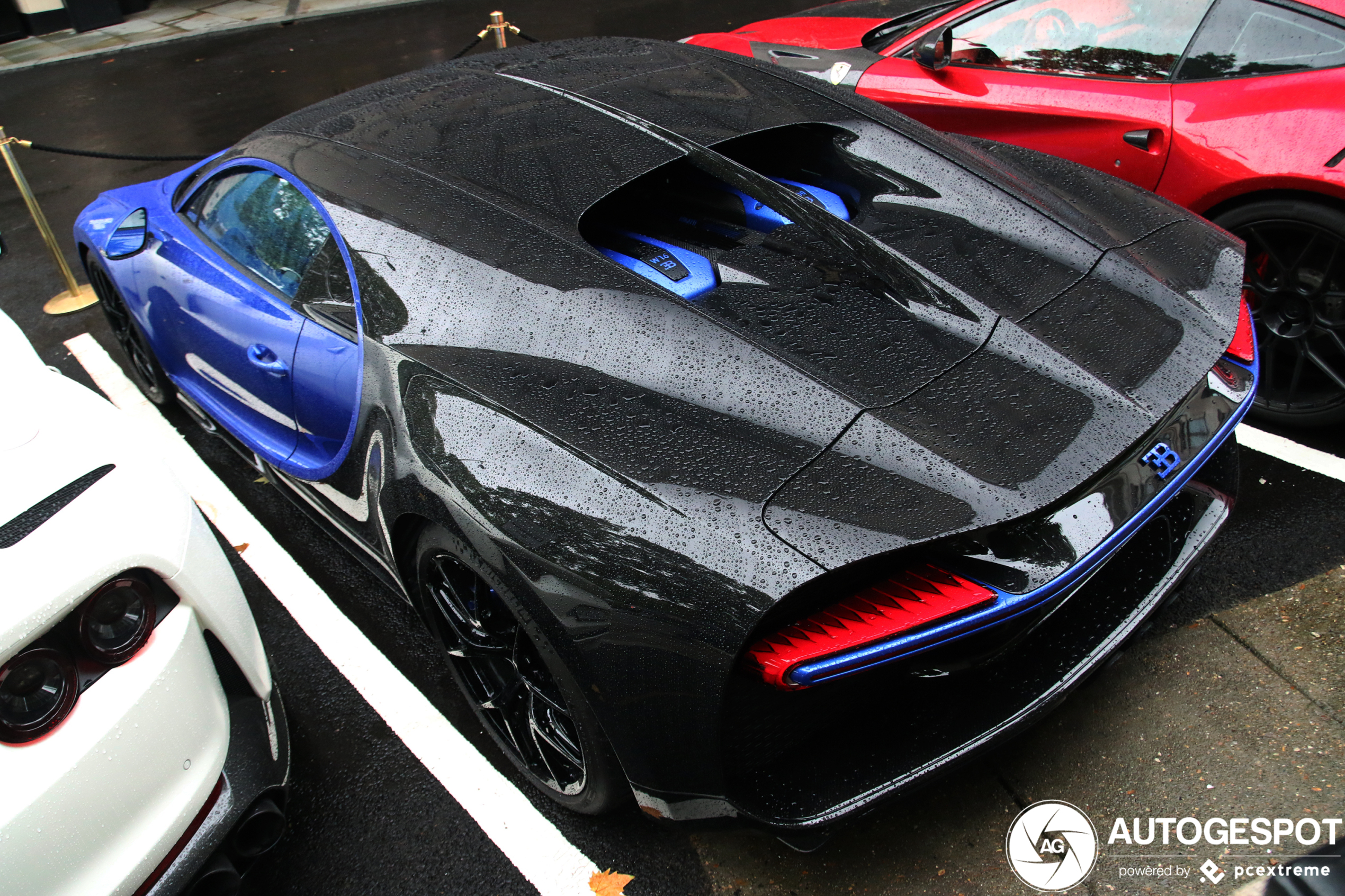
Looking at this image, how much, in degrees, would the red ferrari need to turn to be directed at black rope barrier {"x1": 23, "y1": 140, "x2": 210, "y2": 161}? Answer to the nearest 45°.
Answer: approximately 45° to its left

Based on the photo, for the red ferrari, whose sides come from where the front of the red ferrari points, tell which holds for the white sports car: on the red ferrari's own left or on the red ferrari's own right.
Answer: on the red ferrari's own left

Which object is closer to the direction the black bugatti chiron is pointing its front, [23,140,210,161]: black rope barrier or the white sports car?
the black rope barrier

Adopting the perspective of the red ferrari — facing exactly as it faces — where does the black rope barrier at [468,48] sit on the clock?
The black rope barrier is roughly at 11 o'clock from the red ferrari.

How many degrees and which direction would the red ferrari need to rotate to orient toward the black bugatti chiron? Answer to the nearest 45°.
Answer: approximately 90° to its left

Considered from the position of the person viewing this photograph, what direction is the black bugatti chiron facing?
facing away from the viewer and to the left of the viewer

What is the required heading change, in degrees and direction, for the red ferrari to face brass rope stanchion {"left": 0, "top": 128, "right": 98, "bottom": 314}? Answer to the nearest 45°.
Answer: approximately 45° to its left

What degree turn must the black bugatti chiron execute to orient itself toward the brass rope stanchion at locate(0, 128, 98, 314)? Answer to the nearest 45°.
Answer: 0° — it already faces it

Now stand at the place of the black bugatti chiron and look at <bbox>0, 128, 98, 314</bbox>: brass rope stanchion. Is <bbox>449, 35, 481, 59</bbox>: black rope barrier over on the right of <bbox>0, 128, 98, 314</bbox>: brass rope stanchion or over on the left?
right

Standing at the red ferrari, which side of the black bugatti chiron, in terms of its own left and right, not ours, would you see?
right

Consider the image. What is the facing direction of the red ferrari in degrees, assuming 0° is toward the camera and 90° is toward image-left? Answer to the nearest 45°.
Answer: approximately 135°

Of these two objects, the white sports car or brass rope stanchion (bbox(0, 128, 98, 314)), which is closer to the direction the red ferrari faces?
the brass rope stanchion

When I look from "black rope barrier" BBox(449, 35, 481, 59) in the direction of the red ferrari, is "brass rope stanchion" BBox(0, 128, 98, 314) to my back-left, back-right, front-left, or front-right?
back-right
